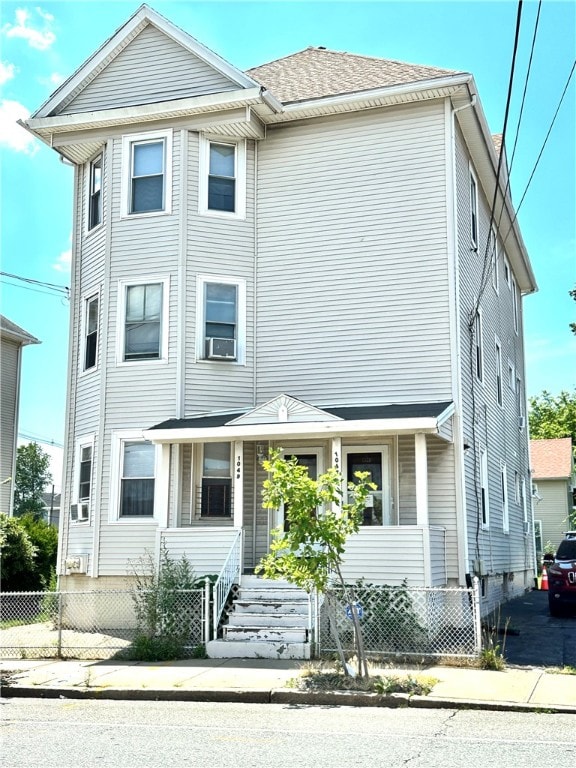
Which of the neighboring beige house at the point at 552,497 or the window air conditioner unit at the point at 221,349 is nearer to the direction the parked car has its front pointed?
the window air conditioner unit

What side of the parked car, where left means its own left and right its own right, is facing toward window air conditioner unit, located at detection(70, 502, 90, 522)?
right

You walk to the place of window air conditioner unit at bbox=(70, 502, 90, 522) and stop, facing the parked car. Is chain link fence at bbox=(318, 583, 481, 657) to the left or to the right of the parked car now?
right

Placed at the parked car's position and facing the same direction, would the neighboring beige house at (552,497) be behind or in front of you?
behind

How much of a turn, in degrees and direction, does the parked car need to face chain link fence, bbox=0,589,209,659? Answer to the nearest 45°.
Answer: approximately 45° to its right

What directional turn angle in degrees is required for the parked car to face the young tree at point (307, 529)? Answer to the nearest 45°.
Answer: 0° — it already faces it

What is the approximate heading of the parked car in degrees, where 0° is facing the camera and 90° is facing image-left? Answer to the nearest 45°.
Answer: approximately 0°
